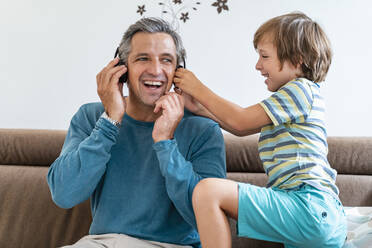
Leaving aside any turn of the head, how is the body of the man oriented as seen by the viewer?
toward the camera
